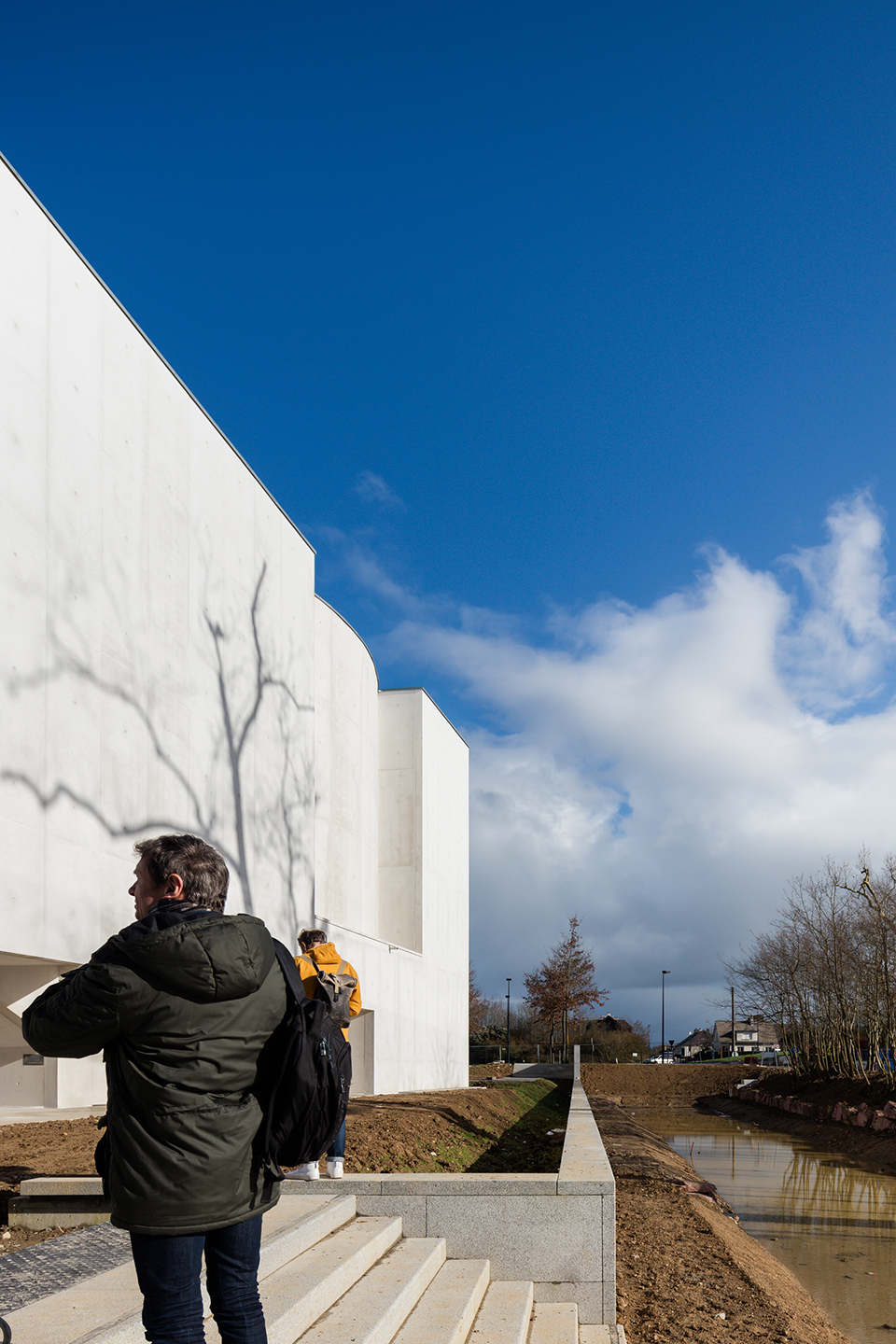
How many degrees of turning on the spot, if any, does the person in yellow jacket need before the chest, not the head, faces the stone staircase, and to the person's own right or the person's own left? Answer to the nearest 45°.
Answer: approximately 135° to the person's own left

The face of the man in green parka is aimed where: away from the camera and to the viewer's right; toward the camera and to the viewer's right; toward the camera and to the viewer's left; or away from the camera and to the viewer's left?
away from the camera and to the viewer's left

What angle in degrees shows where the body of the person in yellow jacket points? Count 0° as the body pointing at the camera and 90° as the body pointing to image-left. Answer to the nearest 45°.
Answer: approximately 135°

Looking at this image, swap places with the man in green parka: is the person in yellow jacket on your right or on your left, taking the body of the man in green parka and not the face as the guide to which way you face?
on your right

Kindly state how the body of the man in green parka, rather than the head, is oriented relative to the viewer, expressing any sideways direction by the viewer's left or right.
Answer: facing away from the viewer and to the left of the viewer
